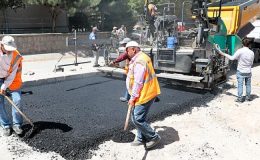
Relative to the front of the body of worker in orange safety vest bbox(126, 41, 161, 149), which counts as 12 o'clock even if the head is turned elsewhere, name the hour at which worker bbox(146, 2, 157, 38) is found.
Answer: The worker is roughly at 3 o'clock from the worker in orange safety vest.

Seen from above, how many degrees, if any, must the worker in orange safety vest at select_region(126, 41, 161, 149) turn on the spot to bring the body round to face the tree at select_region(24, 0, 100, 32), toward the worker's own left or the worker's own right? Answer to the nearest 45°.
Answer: approximately 90° to the worker's own right

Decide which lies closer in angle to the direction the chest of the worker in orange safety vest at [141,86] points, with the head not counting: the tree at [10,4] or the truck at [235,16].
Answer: the tree

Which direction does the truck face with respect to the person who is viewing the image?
facing away from the viewer and to the right of the viewer

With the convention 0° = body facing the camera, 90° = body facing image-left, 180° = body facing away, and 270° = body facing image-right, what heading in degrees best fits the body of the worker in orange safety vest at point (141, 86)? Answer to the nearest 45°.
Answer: approximately 90°
